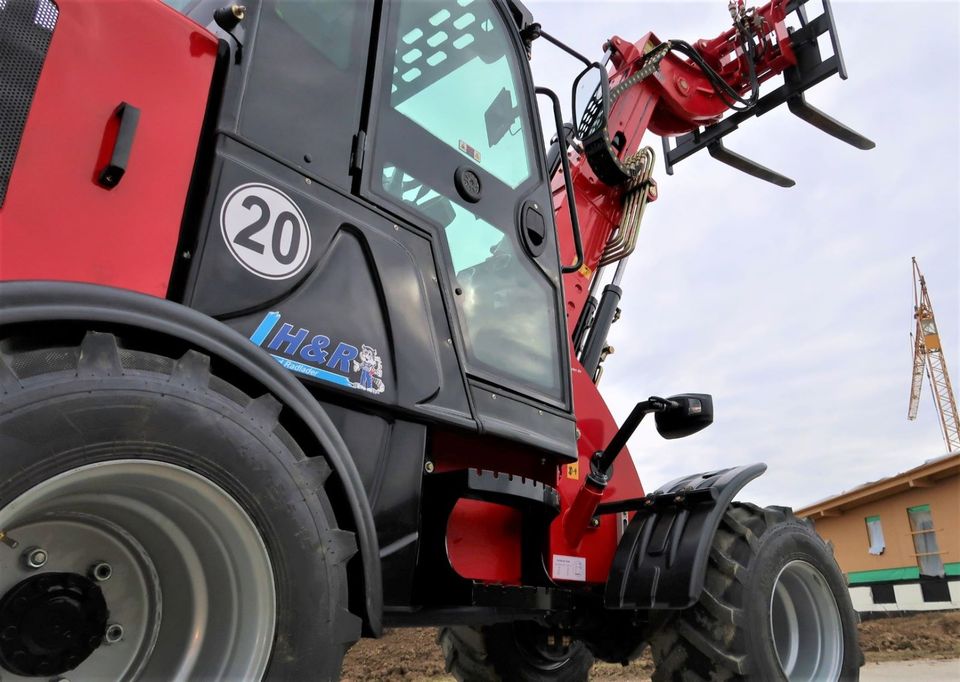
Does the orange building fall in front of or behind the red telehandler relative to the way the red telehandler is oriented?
in front

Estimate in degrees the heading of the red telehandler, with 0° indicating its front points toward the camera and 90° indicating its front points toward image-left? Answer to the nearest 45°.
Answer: approximately 225°
